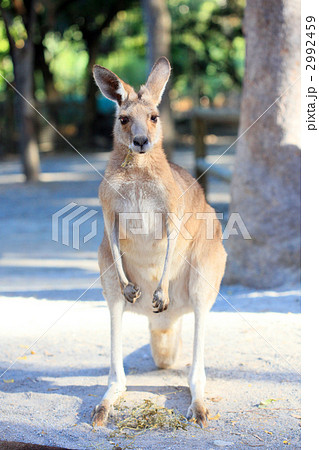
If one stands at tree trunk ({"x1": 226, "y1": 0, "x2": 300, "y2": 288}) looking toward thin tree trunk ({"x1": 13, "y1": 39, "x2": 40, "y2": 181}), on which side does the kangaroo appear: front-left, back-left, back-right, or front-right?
back-left

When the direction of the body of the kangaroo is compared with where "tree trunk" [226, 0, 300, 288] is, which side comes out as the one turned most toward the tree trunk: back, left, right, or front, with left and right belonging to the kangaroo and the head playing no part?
back

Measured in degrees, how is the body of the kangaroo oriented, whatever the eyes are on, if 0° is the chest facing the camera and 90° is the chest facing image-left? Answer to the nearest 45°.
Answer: approximately 0°

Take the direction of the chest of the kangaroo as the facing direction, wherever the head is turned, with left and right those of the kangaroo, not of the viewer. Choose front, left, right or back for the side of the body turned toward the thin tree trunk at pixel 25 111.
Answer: back

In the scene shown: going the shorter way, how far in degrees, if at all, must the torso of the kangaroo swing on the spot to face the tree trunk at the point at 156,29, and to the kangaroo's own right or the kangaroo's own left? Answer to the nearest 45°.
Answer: approximately 180°
